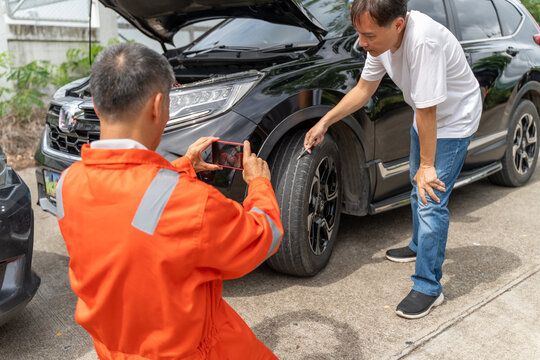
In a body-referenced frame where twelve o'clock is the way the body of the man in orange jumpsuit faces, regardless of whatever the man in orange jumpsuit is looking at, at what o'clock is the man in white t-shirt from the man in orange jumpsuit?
The man in white t-shirt is roughly at 12 o'clock from the man in orange jumpsuit.

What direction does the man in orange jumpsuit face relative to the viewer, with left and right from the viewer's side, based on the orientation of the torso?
facing away from the viewer and to the right of the viewer
